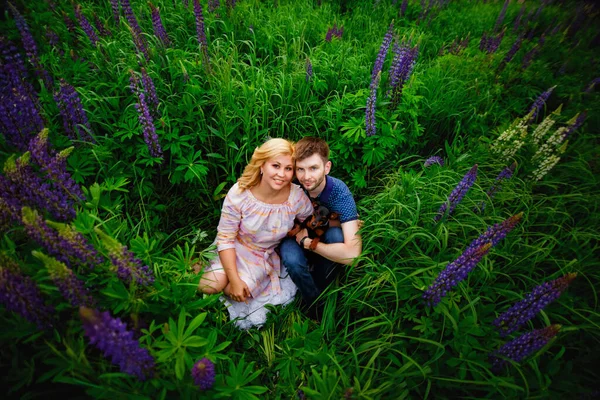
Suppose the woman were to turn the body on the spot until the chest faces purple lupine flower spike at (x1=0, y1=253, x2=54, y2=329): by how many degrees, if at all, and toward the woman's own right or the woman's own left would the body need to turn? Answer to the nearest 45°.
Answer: approximately 45° to the woman's own right

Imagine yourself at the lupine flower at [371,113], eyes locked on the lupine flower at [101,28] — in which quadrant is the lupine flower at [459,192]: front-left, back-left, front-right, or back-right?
back-left

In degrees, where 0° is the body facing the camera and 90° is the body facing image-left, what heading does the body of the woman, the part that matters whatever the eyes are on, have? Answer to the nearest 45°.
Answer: approximately 0°

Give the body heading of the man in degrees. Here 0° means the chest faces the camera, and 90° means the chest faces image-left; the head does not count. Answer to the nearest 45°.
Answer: approximately 45°

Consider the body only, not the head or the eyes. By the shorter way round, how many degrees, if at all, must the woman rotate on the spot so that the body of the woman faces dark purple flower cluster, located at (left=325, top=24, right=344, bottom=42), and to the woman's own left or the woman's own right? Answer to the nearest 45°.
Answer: approximately 180°

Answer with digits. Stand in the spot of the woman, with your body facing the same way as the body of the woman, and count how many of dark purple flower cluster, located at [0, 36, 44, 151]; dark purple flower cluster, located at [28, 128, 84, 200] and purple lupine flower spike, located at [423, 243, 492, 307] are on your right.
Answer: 2

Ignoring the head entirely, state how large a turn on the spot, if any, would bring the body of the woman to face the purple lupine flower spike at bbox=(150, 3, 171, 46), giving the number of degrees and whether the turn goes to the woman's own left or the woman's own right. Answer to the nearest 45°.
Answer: approximately 135° to the woman's own right

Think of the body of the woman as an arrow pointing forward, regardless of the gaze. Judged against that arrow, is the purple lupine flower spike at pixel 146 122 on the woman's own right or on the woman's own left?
on the woman's own right

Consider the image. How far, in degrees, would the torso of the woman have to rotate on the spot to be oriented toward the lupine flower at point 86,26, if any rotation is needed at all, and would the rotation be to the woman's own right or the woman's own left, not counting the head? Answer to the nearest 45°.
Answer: approximately 135° to the woman's own right

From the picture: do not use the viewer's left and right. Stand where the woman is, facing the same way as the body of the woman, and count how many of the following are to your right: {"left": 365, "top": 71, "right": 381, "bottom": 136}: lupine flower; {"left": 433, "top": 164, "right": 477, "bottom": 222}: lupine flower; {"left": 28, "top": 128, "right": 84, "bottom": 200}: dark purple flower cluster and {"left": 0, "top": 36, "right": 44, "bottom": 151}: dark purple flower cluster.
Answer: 2
